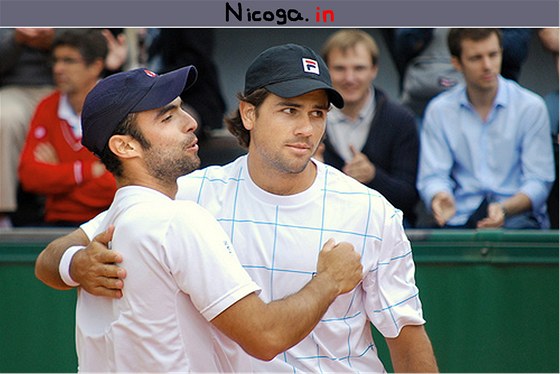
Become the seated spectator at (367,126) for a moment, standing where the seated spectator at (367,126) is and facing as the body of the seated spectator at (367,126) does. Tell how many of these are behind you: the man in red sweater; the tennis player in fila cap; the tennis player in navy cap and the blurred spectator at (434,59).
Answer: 1

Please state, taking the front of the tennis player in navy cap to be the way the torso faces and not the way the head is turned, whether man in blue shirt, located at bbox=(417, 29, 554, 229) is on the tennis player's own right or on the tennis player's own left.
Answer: on the tennis player's own left

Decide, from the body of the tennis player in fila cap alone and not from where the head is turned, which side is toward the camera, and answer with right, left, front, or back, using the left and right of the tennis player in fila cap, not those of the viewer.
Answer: front

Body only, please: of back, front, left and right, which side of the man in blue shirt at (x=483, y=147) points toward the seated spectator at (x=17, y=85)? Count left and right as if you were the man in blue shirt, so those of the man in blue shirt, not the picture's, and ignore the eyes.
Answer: right

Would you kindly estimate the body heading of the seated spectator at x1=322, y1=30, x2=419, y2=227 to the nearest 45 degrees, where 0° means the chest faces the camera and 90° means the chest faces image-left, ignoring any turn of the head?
approximately 45°

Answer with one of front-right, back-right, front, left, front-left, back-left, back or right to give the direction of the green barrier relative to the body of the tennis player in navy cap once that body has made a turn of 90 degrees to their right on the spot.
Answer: back-left

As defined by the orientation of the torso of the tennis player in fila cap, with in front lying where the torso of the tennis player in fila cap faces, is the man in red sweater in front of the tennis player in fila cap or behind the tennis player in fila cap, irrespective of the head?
behind

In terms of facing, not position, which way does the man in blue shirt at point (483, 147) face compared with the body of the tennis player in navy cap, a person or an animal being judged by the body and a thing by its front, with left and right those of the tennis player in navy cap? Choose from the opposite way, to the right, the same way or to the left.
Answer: to the right

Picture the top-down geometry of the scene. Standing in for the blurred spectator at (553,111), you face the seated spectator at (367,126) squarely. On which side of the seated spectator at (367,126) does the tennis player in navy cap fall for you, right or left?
left

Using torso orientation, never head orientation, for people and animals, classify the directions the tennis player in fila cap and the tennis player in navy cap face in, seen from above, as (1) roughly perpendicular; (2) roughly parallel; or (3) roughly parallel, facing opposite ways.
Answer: roughly perpendicular

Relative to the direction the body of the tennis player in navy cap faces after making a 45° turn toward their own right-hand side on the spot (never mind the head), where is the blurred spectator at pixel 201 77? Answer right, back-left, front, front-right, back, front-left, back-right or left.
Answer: back-left

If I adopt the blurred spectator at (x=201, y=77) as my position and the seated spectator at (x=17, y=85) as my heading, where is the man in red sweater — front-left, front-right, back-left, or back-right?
front-left

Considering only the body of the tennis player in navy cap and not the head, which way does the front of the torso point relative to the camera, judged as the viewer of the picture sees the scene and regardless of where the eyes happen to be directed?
to the viewer's right

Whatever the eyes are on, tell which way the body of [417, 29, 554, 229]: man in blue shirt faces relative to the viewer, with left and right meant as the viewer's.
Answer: facing the viewer
